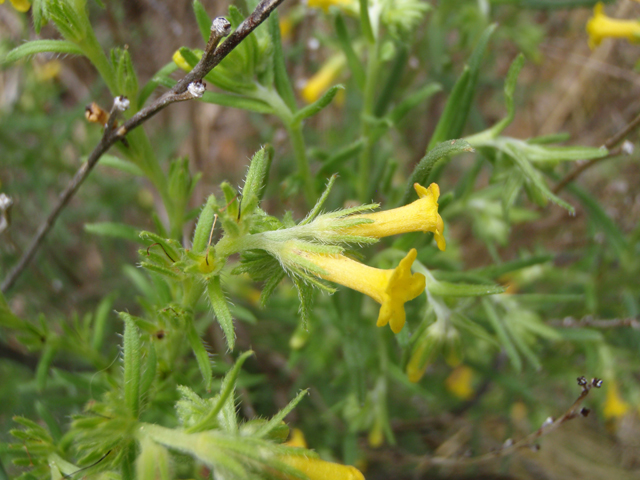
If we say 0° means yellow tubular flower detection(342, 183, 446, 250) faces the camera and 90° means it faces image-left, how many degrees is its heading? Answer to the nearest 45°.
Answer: approximately 270°

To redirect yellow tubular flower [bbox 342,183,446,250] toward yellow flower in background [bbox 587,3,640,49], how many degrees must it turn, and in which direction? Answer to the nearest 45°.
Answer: approximately 45° to its left

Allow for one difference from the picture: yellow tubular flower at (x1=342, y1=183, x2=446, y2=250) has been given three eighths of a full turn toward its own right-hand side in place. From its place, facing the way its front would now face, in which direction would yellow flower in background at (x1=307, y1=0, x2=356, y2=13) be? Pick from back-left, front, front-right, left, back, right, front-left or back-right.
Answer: back-right
